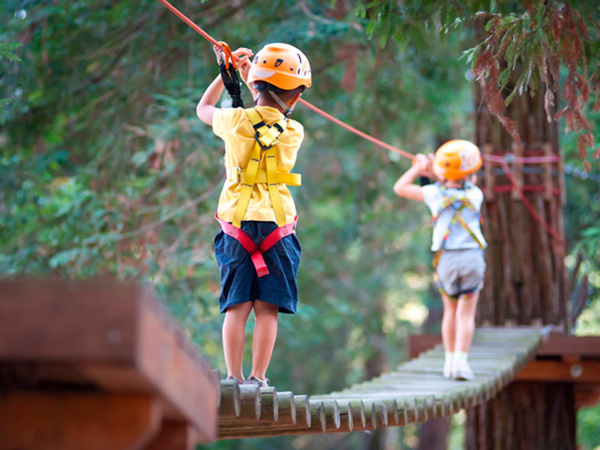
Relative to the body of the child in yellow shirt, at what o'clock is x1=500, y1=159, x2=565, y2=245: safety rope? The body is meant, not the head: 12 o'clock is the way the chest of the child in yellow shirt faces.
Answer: The safety rope is roughly at 1 o'clock from the child in yellow shirt.

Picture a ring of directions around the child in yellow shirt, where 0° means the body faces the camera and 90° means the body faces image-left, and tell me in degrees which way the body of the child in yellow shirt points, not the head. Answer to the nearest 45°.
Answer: approximately 180°

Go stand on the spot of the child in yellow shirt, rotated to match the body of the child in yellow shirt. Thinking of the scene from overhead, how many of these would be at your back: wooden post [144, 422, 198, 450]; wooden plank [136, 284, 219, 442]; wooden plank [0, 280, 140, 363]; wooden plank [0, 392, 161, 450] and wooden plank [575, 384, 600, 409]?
4

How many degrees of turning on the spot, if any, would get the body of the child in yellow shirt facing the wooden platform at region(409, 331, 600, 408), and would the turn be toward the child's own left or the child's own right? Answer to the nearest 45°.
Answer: approximately 45° to the child's own right

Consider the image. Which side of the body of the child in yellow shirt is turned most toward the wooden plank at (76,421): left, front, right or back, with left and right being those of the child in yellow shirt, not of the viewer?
back

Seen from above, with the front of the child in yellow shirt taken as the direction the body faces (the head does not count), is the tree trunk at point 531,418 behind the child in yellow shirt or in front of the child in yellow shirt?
in front

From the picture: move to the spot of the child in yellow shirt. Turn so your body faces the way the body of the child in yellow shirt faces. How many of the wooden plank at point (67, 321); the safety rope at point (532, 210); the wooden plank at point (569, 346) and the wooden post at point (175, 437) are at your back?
2

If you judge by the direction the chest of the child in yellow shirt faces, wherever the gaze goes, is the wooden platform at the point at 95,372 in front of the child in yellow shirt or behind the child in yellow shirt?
behind

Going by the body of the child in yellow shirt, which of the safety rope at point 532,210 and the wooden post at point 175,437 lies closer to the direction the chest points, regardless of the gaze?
the safety rope

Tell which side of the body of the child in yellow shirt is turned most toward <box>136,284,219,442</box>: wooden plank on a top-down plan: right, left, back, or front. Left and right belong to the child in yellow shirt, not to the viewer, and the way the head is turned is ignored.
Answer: back

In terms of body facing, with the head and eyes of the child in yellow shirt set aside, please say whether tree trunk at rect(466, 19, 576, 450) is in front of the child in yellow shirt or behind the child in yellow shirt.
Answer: in front

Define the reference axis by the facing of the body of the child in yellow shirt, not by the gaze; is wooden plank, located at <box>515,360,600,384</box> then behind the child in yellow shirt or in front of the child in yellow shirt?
in front

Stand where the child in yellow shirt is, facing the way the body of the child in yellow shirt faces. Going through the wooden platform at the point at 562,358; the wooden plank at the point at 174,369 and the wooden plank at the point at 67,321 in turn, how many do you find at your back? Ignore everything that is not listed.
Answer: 2

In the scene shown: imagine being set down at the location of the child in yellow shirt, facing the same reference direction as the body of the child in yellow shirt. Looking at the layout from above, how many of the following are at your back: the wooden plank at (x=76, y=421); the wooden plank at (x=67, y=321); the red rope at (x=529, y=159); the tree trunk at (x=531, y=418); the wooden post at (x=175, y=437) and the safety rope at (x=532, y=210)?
3

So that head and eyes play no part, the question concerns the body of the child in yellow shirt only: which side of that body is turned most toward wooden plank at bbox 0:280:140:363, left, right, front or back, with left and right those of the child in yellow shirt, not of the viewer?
back
